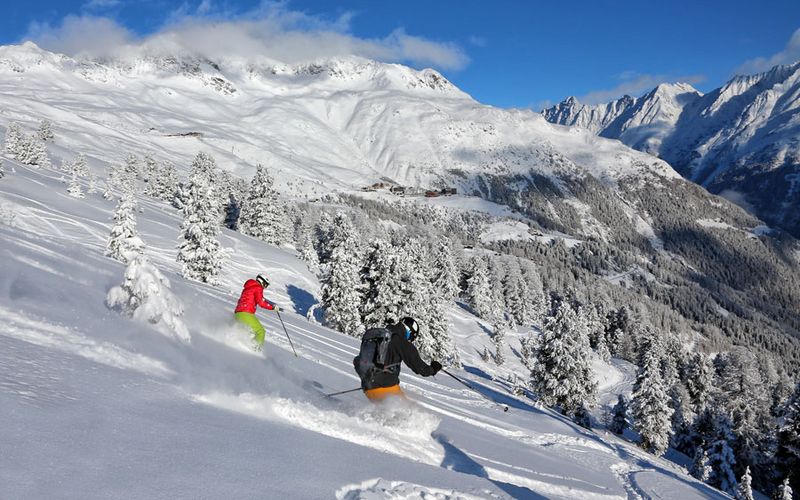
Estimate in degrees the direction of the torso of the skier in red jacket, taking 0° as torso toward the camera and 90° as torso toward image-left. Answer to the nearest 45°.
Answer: approximately 270°

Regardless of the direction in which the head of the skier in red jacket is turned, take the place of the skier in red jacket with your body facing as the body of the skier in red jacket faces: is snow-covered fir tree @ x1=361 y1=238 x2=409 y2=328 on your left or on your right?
on your left

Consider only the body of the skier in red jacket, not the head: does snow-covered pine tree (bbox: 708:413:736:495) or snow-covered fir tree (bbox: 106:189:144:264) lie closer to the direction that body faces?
the snow-covered pine tree

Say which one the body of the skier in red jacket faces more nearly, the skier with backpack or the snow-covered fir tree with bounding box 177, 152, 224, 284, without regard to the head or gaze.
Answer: the skier with backpack

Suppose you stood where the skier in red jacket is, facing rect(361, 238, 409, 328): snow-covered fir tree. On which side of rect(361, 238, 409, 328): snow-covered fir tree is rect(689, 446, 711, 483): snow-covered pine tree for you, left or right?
right

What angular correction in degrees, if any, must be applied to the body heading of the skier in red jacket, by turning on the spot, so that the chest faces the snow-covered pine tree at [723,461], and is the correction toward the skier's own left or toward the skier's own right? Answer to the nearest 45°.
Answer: approximately 45° to the skier's own left

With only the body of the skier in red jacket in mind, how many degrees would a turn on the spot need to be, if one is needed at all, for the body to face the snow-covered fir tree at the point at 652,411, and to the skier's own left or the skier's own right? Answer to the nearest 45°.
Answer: approximately 45° to the skier's own left
